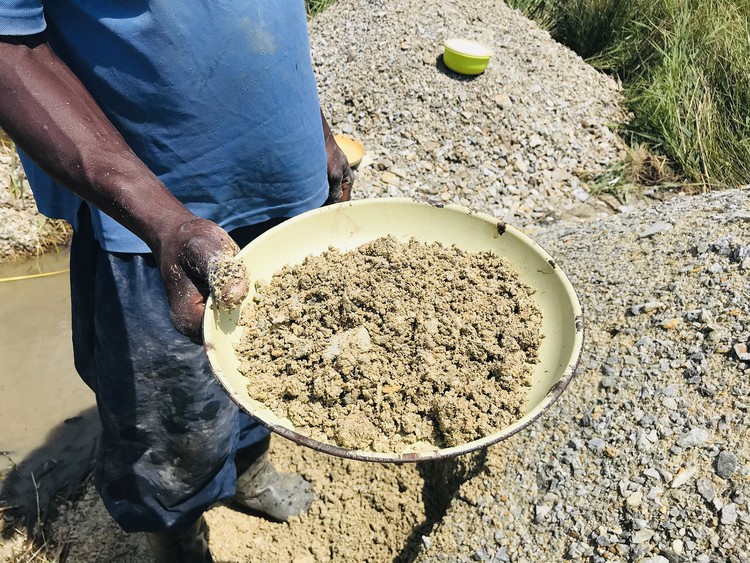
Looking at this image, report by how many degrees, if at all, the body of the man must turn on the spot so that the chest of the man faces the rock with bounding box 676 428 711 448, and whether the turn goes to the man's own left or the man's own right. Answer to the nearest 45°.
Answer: approximately 45° to the man's own left

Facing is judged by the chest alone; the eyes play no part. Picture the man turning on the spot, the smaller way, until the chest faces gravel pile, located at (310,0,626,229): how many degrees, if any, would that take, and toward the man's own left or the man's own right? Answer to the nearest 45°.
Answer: approximately 90° to the man's own left

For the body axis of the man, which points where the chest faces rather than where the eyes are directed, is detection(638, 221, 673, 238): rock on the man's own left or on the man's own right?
on the man's own left

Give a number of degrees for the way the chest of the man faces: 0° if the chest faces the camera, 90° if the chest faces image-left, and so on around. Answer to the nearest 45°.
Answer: approximately 315°
